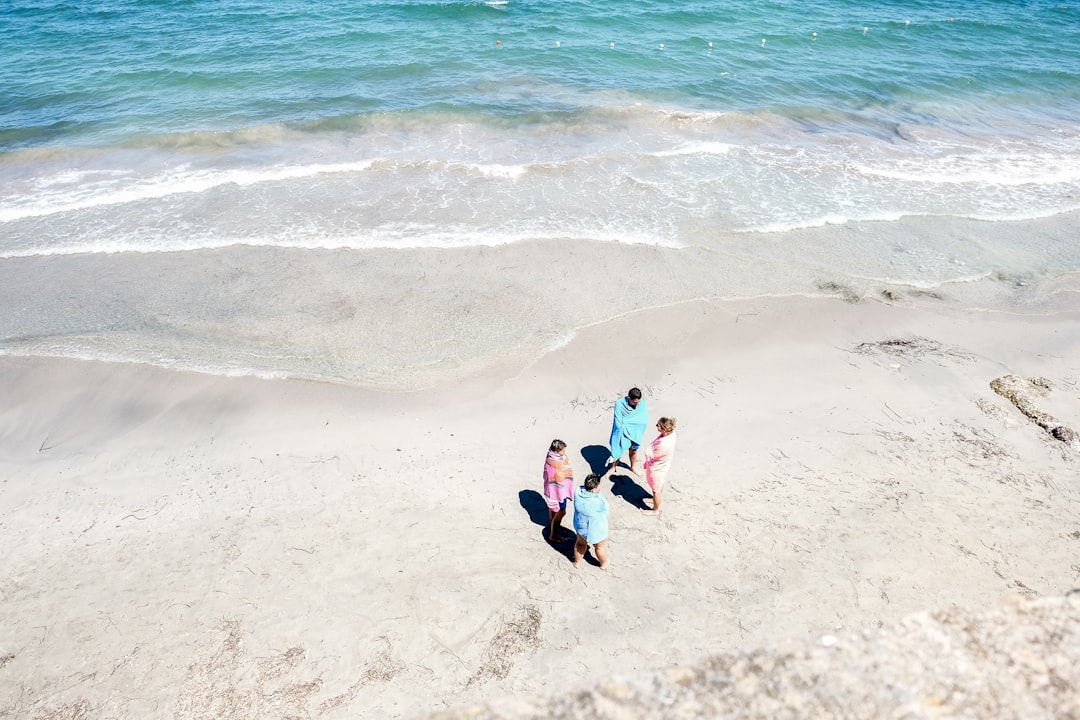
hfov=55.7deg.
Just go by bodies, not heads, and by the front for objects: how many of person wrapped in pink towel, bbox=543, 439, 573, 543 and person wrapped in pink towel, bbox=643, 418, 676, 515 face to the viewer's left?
1

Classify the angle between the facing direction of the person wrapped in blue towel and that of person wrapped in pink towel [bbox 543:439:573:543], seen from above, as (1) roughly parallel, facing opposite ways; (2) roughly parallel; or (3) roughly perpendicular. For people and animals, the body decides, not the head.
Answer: roughly perpendicular

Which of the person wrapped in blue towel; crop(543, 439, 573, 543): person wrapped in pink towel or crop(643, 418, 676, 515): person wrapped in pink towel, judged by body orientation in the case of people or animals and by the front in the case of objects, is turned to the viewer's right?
crop(543, 439, 573, 543): person wrapped in pink towel

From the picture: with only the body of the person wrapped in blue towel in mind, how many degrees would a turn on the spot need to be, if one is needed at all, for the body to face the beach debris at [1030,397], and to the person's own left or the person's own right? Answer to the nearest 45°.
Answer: approximately 135° to the person's own left

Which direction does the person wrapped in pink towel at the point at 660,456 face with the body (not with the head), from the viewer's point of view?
to the viewer's left

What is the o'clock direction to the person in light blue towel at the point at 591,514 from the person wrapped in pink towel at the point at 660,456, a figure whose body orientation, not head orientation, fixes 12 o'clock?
The person in light blue towel is roughly at 10 o'clock from the person wrapped in pink towel.

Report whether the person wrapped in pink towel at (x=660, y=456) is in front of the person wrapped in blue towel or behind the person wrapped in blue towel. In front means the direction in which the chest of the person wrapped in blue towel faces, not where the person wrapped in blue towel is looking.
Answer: in front

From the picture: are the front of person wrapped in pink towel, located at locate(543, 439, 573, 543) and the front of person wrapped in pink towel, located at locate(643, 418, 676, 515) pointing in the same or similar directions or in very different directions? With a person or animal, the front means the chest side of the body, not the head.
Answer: very different directions

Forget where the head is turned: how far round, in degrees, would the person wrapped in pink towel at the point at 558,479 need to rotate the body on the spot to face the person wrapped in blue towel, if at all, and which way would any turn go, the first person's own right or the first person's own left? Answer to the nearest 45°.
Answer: approximately 45° to the first person's own left

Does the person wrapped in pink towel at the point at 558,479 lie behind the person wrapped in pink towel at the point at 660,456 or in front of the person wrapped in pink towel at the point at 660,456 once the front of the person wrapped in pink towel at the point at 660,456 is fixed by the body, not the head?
in front

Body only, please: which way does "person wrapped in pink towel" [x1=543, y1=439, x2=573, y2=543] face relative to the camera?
to the viewer's right
